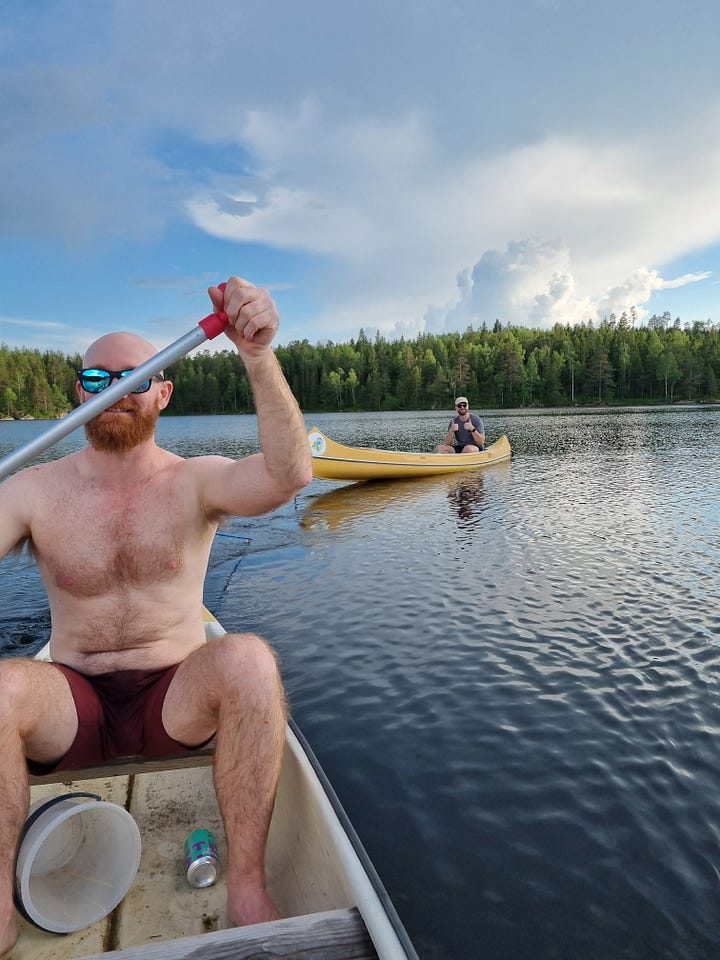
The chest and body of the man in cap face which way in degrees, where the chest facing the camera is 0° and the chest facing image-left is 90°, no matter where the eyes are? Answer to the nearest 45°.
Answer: approximately 0°

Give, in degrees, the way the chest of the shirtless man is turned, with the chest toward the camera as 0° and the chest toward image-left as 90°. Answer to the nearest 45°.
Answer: approximately 0°

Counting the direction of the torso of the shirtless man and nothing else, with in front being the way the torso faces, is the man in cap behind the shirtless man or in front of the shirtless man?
behind

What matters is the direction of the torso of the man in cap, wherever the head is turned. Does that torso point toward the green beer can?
yes

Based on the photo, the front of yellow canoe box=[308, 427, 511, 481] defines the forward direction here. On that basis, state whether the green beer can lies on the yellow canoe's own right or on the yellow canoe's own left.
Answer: on the yellow canoe's own left

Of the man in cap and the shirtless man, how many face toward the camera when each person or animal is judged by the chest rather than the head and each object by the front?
2

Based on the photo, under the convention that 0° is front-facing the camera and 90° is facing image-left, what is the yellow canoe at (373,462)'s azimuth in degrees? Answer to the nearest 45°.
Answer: approximately 45°

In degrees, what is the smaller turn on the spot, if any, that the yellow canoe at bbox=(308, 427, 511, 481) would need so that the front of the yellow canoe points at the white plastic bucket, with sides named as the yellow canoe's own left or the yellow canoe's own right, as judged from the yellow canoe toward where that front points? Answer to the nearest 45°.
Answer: approximately 45° to the yellow canoe's own left

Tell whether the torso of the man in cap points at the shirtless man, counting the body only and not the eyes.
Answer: yes

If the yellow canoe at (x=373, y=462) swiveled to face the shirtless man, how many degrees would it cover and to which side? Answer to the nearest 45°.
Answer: approximately 45° to its left
